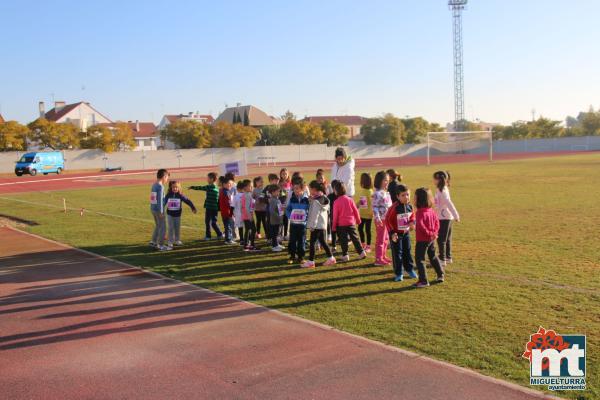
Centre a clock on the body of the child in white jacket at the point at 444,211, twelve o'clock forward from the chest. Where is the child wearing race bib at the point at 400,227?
The child wearing race bib is roughly at 10 o'clock from the child in white jacket.

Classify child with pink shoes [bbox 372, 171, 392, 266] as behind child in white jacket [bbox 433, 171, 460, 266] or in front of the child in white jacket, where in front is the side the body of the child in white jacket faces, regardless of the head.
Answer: in front

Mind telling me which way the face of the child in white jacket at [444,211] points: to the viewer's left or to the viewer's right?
to the viewer's left

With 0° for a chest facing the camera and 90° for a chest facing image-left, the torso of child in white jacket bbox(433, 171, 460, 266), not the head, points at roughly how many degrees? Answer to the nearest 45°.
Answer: approximately 90°

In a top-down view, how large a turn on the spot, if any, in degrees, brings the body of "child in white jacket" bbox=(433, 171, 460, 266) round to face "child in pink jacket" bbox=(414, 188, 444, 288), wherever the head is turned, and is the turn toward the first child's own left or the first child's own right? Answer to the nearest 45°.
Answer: approximately 90° to the first child's own left

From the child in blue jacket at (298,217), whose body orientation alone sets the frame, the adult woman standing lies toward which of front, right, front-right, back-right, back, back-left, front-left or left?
back-left

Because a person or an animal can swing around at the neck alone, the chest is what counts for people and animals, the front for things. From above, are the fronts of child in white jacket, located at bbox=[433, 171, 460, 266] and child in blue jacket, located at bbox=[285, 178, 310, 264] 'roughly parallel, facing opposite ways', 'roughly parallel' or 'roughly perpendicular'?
roughly perpendicular

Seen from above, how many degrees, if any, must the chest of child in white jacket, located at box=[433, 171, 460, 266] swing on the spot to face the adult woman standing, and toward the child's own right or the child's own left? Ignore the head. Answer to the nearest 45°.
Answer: approximately 45° to the child's own right

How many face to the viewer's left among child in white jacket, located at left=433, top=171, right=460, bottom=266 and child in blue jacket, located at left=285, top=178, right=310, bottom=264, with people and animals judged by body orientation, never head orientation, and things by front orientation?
1
